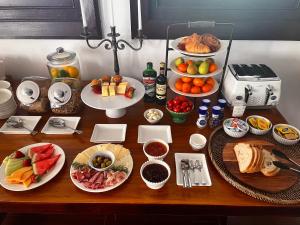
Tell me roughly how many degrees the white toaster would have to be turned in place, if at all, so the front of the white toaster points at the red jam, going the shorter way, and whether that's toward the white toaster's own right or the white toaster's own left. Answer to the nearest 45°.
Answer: approximately 45° to the white toaster's own right

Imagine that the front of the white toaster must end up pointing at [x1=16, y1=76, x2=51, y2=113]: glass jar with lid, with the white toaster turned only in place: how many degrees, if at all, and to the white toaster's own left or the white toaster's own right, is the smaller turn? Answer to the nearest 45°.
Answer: approximately 45° to the white toaster's own right

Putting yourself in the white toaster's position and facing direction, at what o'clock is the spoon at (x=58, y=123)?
The spoon is roughly at 2 o'clock from the white toaster.

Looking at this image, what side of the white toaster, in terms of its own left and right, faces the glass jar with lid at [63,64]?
right

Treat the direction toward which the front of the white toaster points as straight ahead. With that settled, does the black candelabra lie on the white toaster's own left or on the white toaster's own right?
on the white toaster's own right

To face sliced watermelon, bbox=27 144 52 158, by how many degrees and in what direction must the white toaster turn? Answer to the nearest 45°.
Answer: approximately 45° to its right

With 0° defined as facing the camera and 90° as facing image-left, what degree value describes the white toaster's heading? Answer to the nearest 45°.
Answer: approximately 0°

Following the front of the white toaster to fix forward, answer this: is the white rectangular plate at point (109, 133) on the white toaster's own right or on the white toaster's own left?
on the white toaster's own right
